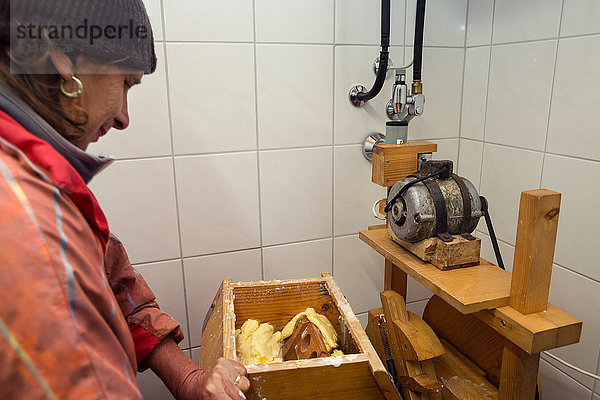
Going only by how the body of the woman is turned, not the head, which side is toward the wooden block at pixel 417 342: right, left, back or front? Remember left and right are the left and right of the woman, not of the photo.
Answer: front

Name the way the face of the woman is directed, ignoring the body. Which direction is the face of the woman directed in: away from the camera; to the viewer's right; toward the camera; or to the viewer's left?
to the viewer's right

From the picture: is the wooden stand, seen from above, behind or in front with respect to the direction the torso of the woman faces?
in front

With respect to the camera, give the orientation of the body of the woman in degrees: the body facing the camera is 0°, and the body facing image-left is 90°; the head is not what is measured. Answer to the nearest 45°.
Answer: approximately 270°

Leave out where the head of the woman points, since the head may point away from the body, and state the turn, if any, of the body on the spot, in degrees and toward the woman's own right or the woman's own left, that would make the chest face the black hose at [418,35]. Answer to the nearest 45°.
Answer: approximately 45° to the woman's own left

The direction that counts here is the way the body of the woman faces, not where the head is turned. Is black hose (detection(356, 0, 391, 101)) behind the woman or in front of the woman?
in front
